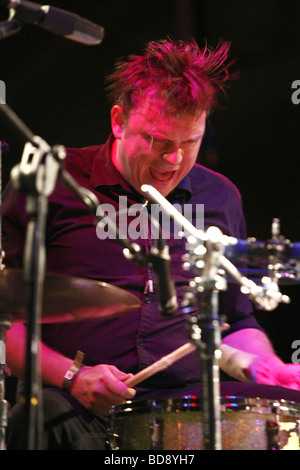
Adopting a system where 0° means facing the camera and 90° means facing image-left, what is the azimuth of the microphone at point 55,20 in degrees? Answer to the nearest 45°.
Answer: approximately 270°

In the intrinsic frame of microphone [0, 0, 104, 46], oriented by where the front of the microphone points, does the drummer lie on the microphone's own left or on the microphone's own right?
on the microphone's own left
